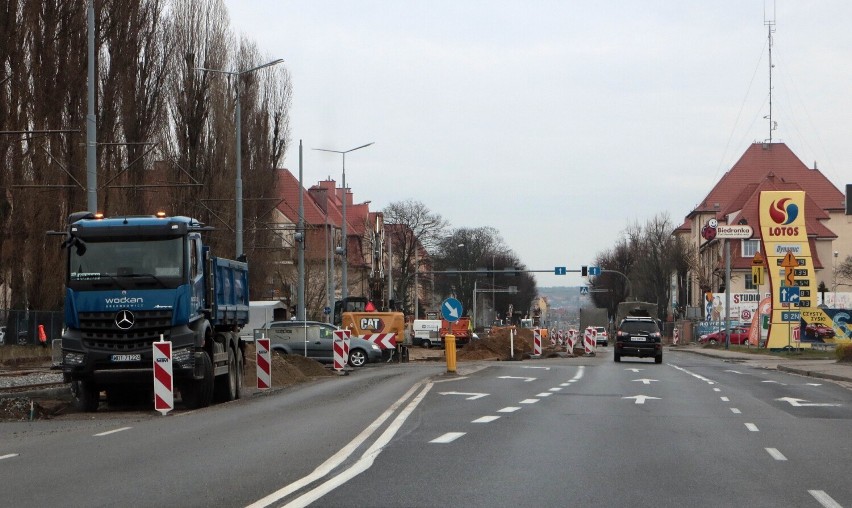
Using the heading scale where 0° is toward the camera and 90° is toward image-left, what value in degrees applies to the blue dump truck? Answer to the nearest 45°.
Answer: approximately 0°

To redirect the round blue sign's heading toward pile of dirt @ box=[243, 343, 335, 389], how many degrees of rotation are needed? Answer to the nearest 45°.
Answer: approximately 90° to its right

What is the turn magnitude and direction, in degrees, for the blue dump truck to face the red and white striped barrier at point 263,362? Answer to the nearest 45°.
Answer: approximately 135° to its left

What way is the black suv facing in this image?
away from the camera

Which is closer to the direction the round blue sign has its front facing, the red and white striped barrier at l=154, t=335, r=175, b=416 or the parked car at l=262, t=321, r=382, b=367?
the red and white striped barrier

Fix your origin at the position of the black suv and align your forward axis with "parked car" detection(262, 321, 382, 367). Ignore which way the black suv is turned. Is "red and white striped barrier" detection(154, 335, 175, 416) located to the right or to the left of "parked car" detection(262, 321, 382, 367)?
left

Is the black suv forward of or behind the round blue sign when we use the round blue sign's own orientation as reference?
behind

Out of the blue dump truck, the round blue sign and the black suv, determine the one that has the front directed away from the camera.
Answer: the black suv
